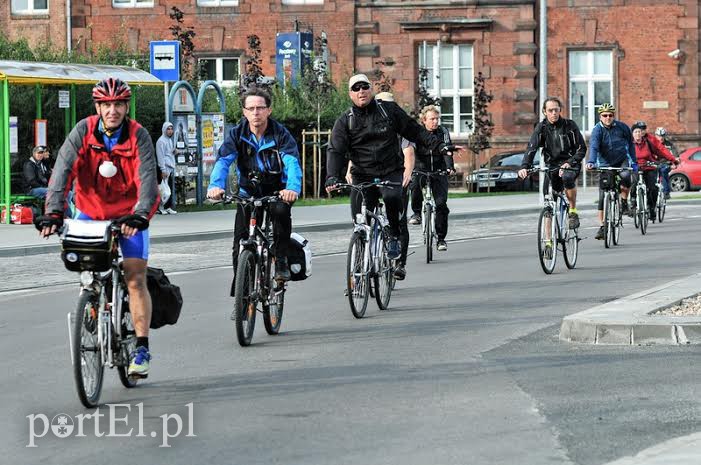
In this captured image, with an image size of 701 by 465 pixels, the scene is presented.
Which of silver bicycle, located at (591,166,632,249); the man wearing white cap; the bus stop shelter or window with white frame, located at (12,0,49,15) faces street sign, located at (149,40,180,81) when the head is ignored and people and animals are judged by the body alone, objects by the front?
the window with white frame

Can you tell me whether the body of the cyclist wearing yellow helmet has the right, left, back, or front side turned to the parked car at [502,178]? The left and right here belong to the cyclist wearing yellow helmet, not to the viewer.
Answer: back

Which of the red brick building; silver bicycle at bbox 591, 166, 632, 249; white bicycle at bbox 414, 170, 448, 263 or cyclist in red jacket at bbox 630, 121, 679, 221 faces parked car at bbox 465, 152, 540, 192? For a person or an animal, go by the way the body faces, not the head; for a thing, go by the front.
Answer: the red brick building

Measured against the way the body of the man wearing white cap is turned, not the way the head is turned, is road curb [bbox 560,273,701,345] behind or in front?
in front

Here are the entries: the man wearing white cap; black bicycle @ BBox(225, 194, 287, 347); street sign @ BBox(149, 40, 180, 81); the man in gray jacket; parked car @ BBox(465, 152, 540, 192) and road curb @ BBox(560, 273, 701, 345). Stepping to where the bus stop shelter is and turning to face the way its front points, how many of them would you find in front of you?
3

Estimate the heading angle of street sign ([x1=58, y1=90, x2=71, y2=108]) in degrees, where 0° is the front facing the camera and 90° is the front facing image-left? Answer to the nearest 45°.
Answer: approximately 0°

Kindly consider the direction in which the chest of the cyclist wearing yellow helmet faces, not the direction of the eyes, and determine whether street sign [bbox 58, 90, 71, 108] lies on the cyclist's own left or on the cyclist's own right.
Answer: on the cyclist's own right

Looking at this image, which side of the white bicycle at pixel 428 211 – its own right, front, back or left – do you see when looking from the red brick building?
back

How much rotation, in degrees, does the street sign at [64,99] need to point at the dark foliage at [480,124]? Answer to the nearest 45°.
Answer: approximately 135° to its left

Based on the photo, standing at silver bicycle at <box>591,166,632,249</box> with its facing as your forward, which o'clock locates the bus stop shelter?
The bus stop shelter is roughly at 4 o'clock from the silver bicycle.

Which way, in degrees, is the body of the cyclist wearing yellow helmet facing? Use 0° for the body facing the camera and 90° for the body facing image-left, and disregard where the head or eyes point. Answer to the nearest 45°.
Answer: approximately 0°
